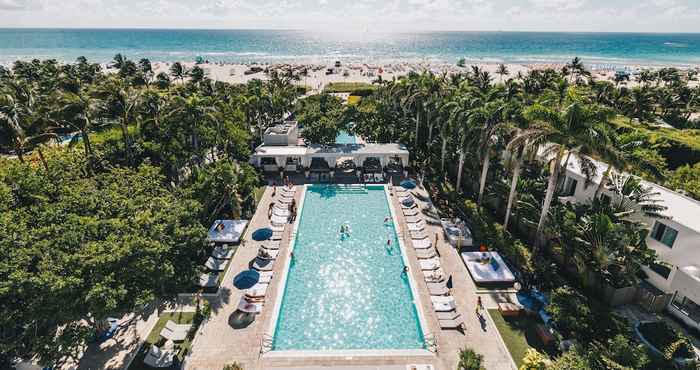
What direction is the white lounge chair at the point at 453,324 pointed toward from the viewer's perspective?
to the viewer's left

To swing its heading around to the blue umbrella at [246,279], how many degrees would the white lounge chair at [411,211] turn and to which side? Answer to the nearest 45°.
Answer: approximately 45° to its left

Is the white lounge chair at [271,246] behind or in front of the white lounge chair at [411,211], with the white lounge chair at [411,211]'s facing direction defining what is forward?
in front

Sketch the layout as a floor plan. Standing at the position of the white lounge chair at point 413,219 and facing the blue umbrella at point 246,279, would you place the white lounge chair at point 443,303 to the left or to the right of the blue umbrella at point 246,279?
left

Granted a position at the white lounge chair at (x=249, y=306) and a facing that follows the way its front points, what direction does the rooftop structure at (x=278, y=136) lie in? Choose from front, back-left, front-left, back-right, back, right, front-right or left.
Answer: left

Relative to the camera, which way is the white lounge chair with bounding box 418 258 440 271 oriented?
to the viewer's left

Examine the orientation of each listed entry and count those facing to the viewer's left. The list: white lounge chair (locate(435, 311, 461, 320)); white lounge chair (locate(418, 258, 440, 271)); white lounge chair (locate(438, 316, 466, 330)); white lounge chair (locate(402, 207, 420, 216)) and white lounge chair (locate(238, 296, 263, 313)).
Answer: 4

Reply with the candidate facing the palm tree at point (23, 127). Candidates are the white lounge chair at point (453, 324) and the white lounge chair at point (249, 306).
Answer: the white lounge chair at point (453, 324)

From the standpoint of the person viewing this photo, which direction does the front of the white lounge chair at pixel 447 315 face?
facing to the left of the viewer

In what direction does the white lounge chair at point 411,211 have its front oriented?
to the viewer's left

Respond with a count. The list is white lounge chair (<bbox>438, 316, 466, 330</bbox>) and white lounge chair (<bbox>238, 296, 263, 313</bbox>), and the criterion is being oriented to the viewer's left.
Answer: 1

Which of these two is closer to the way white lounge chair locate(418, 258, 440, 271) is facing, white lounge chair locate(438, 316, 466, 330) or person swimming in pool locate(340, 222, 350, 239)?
the person swimming in pool

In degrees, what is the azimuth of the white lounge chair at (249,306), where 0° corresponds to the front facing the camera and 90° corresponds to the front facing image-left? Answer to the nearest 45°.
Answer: approximately 270°

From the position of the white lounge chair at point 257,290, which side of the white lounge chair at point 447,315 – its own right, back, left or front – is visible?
front

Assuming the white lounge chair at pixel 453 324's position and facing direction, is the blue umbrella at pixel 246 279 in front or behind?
in front

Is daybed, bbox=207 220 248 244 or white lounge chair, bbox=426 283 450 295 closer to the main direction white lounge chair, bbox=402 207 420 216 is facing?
the daybed

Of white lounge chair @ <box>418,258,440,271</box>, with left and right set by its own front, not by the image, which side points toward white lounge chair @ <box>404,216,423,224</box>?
right
